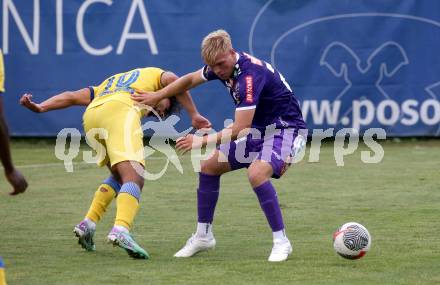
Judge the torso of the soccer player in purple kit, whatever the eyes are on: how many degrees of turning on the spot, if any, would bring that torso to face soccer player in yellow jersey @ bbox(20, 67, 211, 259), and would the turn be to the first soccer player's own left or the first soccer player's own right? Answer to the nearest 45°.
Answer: approximately 45° to the first soccer player's own right

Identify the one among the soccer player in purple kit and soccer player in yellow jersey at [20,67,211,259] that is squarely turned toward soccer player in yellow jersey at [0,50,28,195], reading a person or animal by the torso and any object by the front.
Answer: the soccer player in purple kit

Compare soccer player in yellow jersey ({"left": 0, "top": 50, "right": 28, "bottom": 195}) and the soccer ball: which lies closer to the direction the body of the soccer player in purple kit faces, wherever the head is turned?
the soccer player in yellow jersey

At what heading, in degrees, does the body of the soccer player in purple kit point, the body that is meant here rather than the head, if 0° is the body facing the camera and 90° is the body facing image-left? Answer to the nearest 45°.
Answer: approximately 45°
